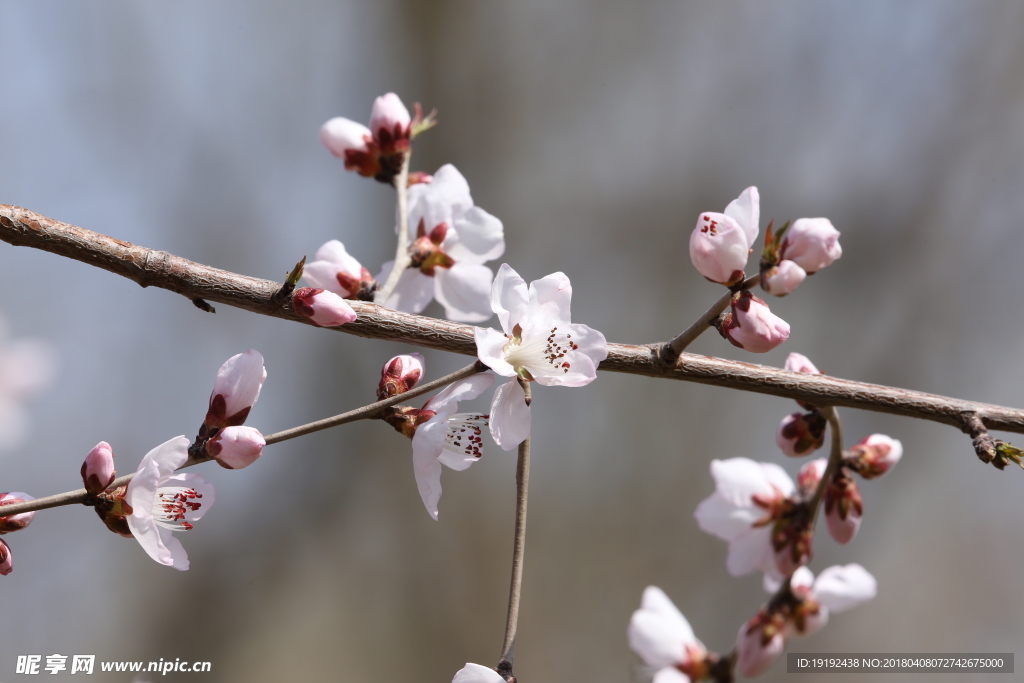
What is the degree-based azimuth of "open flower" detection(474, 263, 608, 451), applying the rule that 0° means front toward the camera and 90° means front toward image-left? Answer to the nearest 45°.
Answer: approximately 315°
